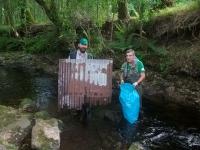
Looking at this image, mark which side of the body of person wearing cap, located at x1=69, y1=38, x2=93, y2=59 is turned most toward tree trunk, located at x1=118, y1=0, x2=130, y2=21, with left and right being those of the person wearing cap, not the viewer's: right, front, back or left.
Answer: back

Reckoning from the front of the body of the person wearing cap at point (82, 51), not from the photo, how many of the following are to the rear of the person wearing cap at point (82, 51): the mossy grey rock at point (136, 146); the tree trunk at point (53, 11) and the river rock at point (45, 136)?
1

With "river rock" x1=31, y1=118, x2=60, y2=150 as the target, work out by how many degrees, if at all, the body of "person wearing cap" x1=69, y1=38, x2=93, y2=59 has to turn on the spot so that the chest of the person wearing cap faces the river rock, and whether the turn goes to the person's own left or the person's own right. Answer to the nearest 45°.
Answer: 0° — they already face it

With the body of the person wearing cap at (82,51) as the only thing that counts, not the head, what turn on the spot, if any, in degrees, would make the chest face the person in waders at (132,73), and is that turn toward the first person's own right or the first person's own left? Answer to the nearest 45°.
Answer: approximately 45° to the first person's own left

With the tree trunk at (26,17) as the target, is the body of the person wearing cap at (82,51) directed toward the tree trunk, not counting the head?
no

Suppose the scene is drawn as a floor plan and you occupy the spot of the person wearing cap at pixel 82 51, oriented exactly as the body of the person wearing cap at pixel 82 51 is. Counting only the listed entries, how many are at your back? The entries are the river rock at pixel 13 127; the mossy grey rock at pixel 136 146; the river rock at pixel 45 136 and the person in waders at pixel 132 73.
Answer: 0

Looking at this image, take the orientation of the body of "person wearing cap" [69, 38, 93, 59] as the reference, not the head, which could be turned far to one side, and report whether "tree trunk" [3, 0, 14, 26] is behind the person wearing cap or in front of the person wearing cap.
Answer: behind

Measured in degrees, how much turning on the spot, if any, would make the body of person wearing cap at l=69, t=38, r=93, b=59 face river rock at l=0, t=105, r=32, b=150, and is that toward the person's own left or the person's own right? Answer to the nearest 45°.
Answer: approximately 45° to the person's own right

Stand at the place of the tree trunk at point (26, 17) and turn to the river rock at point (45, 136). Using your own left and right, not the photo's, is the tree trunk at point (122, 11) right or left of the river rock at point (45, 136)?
left

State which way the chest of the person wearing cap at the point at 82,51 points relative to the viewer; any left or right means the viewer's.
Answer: facing the viewer

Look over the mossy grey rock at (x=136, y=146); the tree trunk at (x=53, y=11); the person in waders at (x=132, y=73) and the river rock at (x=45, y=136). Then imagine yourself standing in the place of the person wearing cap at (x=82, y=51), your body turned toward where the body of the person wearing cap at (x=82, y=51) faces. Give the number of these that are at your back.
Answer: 1

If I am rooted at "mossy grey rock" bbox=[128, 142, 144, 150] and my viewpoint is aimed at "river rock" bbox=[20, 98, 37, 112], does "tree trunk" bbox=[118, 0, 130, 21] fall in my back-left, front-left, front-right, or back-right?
front-right

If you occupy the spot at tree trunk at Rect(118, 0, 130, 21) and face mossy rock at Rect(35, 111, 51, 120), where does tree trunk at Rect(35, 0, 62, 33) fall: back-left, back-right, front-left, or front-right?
front-right

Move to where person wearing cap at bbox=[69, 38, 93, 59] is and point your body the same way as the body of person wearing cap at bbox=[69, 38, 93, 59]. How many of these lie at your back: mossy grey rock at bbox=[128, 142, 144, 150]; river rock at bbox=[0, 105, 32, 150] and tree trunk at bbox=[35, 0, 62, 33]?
1

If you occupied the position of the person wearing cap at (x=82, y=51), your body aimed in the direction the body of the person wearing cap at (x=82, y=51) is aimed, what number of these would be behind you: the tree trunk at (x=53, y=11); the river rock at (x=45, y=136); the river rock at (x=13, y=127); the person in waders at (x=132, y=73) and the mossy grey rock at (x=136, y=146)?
1

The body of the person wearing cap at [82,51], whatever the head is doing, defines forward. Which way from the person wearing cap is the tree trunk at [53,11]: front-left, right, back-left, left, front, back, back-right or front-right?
back
